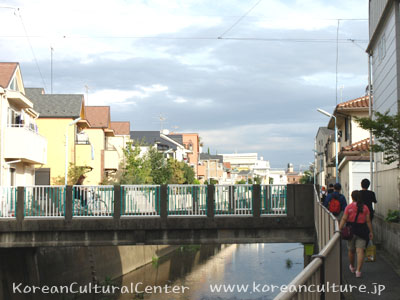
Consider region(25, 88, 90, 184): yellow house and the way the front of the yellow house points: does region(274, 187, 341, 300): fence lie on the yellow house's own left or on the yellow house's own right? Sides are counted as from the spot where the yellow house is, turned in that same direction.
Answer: on the yellow house's own right

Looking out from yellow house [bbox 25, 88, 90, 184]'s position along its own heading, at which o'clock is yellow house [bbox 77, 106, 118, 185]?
yellow house [bbox 77, 106, 118, 185] is roughly at 10 o'clock from yellow house [bbox 25, 88, 90, 184].

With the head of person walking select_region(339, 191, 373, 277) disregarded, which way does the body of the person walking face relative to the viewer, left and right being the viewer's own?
facing away from the viewer

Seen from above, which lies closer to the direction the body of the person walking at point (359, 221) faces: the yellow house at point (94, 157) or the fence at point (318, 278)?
the yellow house

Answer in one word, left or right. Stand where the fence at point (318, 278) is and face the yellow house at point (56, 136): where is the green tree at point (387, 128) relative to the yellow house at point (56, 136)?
right

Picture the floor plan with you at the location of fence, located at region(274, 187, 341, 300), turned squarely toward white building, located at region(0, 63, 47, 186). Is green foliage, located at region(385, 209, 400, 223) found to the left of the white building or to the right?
right

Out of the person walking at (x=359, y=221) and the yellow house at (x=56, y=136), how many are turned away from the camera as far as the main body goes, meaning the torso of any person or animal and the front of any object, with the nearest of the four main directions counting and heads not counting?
1

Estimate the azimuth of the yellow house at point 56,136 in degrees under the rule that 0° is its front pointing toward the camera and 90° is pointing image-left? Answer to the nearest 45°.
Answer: approximately 270°
